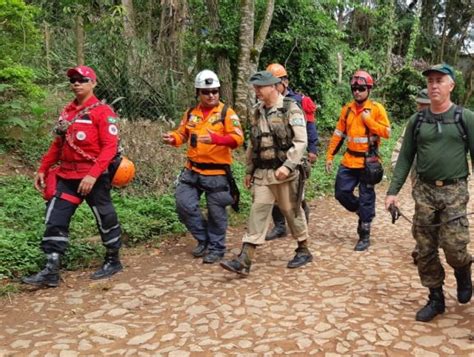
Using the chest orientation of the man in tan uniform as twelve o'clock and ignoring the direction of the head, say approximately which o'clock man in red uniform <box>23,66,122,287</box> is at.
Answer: The man in red uniform is roughly at 1 o'clock from the man in tan uniform.

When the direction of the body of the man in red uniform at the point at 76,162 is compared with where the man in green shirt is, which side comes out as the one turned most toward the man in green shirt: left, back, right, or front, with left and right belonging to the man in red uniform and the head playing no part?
left

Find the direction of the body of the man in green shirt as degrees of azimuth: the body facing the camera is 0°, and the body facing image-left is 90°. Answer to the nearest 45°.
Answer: approximately 45°

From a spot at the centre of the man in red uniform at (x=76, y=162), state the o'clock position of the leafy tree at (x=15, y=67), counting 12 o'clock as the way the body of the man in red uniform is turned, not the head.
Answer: The leafy tree is roughly at 4 o'clock from the man in red uniform.

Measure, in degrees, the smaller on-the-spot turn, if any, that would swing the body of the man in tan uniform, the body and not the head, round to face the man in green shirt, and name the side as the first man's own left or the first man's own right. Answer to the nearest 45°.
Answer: approximately 90° to the first man's own left

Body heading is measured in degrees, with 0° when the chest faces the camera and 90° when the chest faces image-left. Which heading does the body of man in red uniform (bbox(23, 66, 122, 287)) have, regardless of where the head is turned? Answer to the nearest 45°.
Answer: approximately 45°
